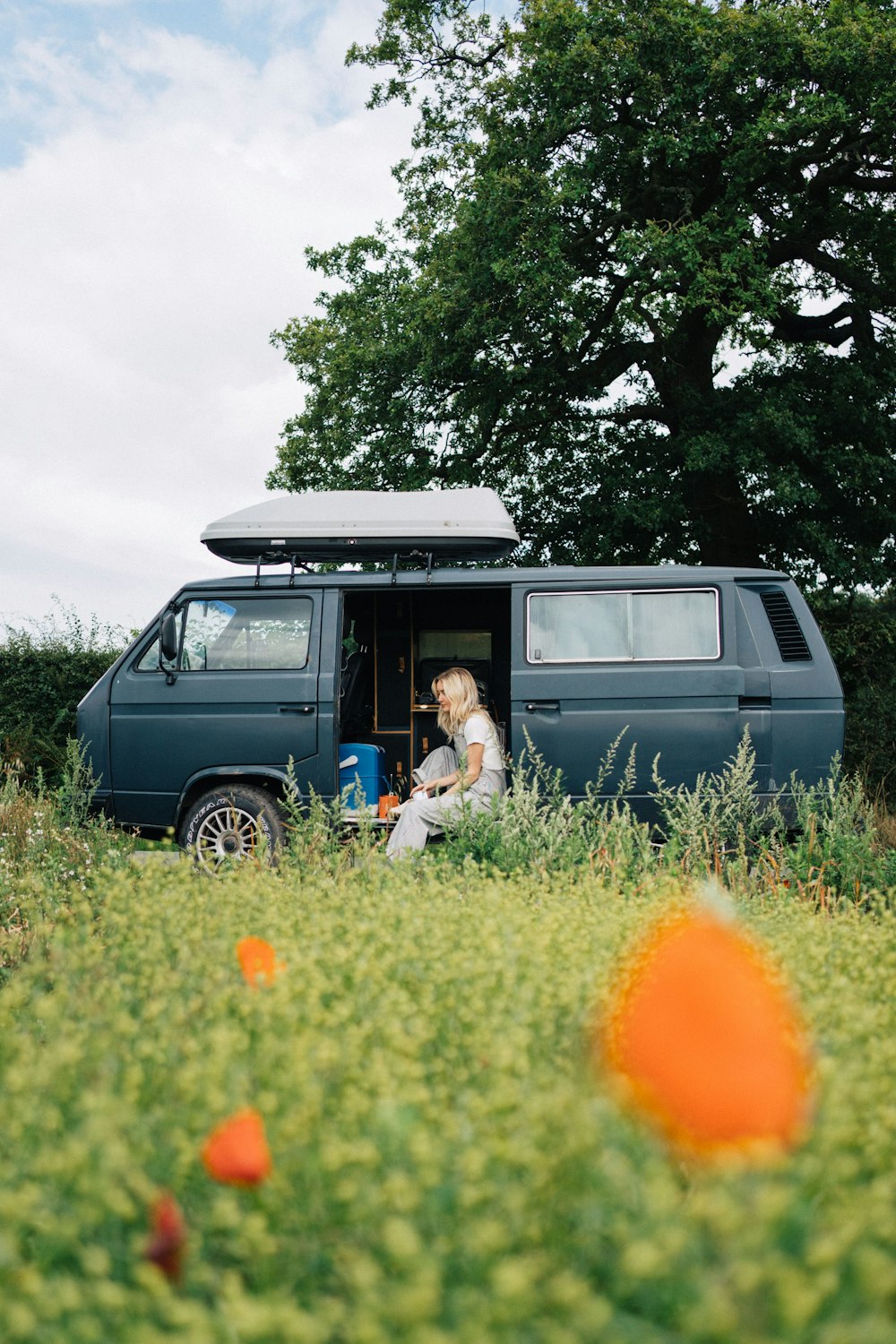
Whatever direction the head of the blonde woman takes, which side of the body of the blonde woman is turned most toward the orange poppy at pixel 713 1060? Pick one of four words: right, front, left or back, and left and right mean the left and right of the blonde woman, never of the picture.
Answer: left

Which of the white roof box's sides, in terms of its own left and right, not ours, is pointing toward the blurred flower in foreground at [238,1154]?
left

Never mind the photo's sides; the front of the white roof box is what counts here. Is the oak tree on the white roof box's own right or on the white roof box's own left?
on the white roof box's own right

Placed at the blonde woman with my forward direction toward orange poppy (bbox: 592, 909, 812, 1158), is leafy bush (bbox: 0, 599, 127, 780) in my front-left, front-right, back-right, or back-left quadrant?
back-right

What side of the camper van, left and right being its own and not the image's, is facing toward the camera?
left

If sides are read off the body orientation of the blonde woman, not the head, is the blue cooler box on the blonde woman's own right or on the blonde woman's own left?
on the blonde woman's own right

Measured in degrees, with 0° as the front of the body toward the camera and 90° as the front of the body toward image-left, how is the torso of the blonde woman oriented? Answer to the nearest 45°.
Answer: approximately 90°

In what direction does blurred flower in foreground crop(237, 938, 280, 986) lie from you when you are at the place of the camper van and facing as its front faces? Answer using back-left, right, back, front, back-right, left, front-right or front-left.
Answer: left

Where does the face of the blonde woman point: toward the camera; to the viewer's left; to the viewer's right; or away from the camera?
to the viewer's left

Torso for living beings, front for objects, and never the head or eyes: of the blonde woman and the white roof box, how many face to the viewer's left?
2

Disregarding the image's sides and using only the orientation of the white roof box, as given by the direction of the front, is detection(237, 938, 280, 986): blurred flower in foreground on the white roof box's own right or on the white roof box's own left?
on the white roof box's own left

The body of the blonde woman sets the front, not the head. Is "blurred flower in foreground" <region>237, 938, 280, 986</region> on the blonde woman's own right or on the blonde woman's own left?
on the blonde woman's own left

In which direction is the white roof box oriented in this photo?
to the viewer's left

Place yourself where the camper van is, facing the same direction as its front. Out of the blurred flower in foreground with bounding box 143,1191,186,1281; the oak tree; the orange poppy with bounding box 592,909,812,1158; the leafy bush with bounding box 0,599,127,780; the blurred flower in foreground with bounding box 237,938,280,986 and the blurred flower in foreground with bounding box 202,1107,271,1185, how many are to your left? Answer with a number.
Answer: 4

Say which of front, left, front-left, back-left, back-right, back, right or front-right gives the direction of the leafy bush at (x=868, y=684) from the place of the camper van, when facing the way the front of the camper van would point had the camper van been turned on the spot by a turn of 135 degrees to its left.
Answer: left
